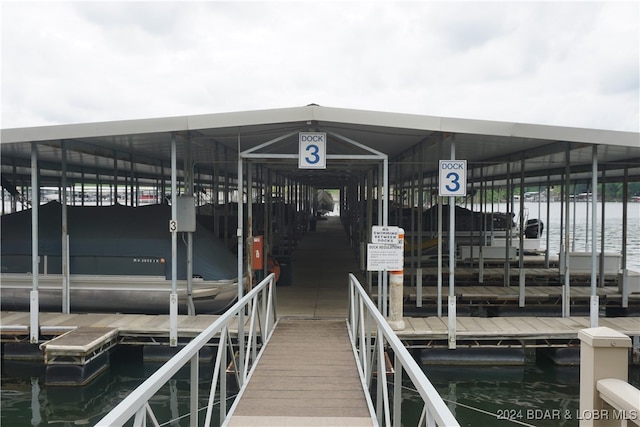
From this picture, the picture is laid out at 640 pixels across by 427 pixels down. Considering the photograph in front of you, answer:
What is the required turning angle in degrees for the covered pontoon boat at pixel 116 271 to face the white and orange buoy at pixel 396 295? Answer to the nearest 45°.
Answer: approximately 45° to its right

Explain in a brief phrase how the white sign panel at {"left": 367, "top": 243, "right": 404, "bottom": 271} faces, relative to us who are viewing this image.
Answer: facing the viewer

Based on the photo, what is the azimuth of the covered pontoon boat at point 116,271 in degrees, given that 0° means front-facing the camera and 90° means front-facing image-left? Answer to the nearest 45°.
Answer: approximately 270°

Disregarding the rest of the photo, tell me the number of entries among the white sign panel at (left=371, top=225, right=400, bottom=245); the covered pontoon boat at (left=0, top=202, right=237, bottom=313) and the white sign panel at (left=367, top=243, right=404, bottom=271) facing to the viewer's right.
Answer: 1

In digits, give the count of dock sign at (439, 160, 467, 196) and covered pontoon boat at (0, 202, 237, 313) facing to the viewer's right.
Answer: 1

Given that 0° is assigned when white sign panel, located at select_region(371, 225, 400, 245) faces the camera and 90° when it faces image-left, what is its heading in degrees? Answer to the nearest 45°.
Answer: approximately 0°

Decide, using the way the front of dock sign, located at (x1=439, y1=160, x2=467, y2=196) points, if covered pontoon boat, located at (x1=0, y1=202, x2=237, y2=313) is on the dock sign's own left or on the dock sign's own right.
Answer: on the dock sign's own right

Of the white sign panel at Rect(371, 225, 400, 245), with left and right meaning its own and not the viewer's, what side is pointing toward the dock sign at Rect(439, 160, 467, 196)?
left

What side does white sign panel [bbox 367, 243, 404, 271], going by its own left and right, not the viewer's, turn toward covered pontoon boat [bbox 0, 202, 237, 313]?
right

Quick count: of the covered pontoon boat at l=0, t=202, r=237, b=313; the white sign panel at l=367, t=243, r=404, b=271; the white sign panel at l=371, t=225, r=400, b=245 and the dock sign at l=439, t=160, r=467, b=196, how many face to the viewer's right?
1
